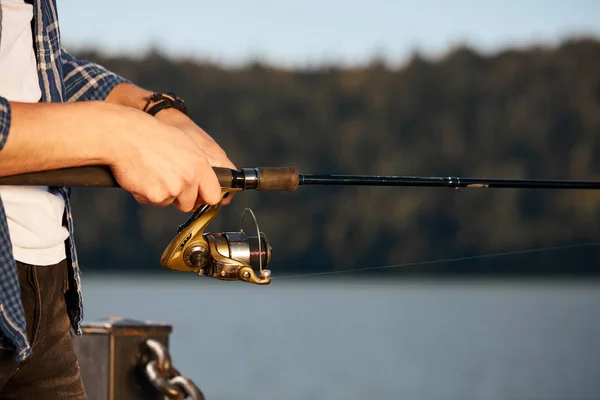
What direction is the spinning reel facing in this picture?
to the viewer's right
